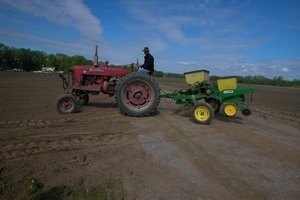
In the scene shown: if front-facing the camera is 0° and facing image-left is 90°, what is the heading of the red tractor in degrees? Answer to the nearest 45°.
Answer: approximately 90°

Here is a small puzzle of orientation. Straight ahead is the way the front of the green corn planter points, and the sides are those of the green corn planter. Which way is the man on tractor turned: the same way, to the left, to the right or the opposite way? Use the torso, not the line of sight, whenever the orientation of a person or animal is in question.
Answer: the same way

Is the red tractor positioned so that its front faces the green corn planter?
no

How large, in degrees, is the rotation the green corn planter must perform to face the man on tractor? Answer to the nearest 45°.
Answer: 0° — it already faces them

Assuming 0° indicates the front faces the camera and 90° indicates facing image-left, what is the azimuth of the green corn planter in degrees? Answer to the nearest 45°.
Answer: approximately 90°

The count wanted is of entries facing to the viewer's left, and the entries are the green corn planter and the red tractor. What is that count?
2

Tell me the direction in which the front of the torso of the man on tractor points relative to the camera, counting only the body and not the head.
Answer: to the viewer's left

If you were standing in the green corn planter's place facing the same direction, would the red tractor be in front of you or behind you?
in front
